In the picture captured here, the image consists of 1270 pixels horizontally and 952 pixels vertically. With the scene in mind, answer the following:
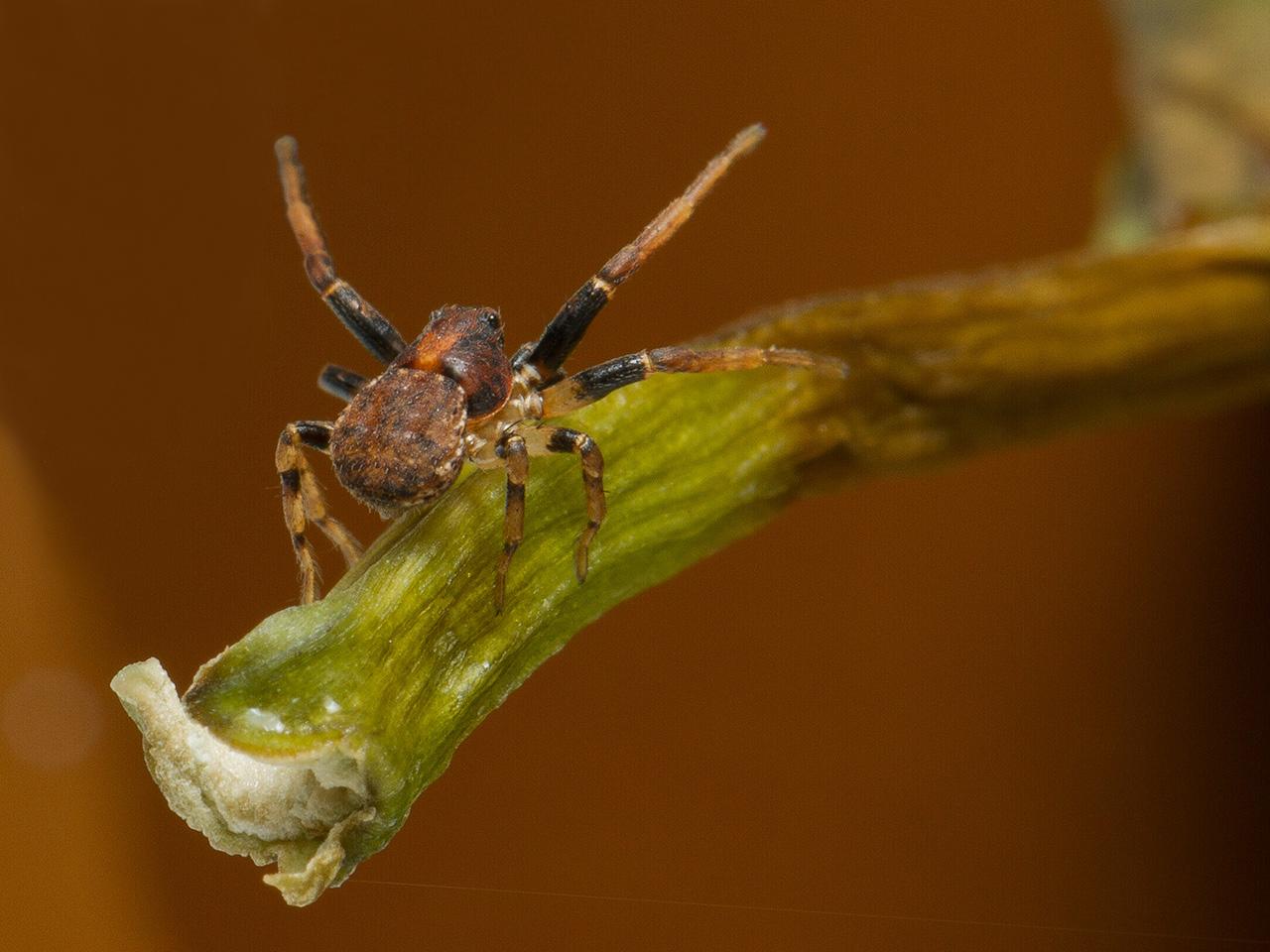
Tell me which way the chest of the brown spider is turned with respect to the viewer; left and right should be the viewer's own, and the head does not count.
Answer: facing away from the viewer and to the right of the viewer
